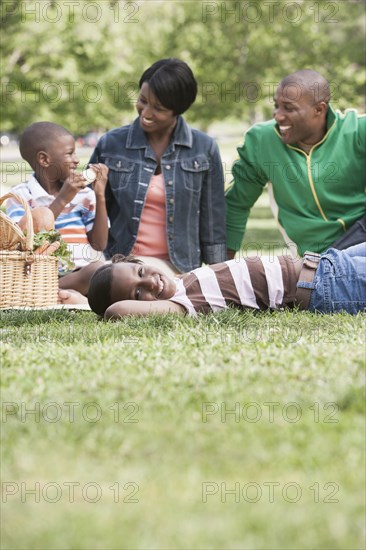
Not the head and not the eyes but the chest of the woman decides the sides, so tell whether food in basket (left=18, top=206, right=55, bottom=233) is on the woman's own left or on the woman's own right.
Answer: on the woman's own right

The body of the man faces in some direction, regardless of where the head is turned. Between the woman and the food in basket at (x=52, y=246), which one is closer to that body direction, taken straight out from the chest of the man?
the food in basket

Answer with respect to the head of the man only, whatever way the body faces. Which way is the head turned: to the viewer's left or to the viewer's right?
to the viewer's left

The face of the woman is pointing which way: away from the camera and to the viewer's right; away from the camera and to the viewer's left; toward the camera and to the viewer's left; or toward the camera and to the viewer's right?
toward the camera and to the viewer's left

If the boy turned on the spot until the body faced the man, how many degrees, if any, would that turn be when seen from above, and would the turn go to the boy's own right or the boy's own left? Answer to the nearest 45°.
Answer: approximately 45° to the boy's own left

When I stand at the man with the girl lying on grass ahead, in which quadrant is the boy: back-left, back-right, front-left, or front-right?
front-right

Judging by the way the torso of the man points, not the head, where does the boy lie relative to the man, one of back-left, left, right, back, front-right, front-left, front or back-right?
right

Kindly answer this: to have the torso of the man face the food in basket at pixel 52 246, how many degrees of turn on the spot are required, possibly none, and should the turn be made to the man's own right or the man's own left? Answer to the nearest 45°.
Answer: approximately 45° to the man's own right

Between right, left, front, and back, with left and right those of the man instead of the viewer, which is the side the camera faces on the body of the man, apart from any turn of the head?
front

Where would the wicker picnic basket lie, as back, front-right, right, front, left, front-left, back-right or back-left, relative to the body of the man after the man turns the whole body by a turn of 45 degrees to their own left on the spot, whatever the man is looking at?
right

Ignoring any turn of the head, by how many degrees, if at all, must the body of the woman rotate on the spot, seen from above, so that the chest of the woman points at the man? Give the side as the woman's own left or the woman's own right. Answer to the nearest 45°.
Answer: approximately 90° to the woman's own left

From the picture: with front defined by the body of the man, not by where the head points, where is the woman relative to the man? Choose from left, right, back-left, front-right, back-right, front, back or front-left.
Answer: right

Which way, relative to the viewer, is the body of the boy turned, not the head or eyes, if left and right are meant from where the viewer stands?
facing the viewer and to the right of the viewer

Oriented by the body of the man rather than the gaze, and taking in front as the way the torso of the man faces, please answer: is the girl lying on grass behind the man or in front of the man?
in front

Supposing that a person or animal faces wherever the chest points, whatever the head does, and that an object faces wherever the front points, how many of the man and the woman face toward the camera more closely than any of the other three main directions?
2

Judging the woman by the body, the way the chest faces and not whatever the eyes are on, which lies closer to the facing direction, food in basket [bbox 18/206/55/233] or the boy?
the food in basket

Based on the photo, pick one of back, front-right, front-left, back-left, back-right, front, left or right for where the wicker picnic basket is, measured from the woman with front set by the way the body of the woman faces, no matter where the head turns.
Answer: front-right

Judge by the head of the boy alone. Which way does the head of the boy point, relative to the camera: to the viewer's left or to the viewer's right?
to the viewer's right
